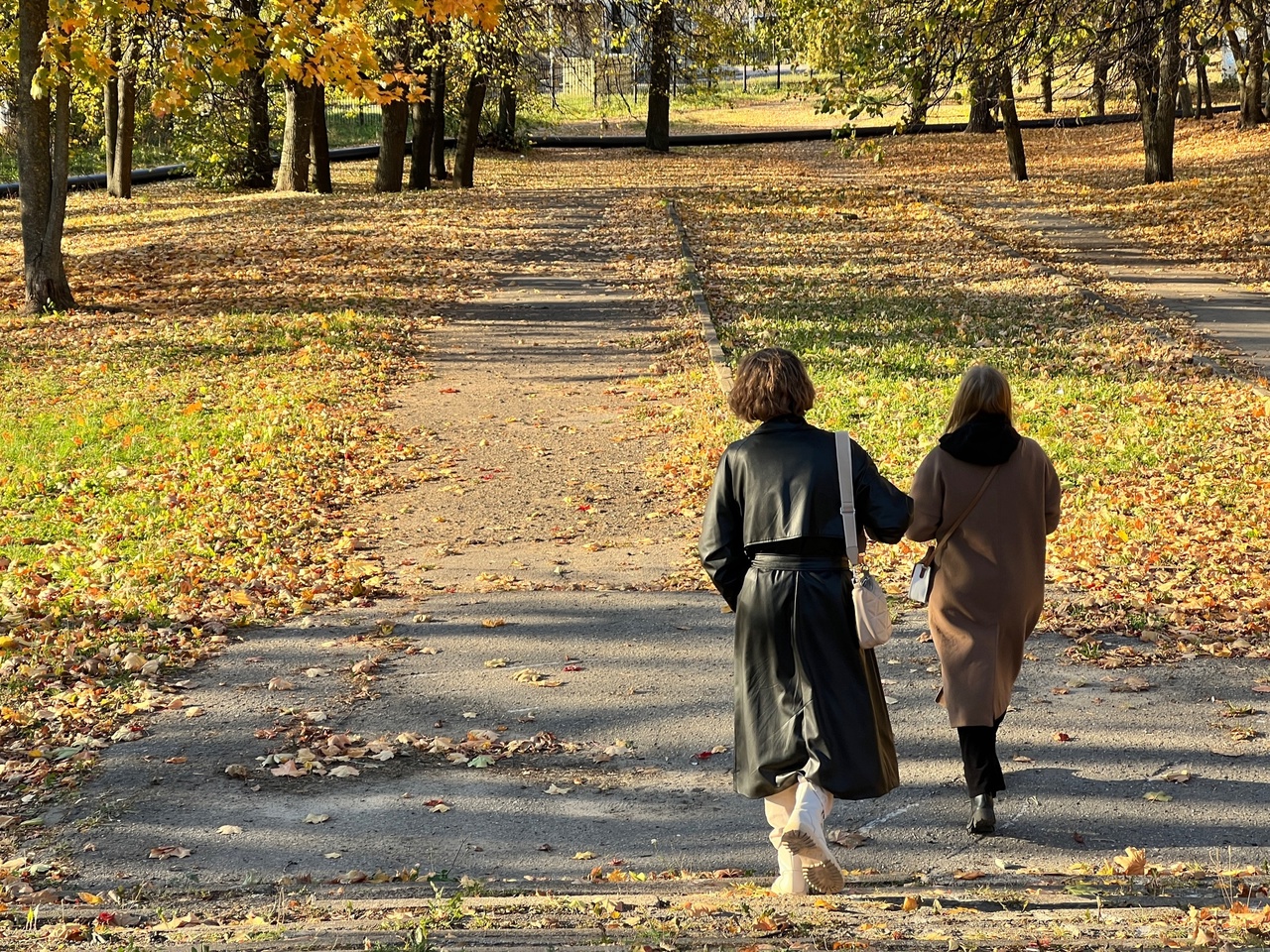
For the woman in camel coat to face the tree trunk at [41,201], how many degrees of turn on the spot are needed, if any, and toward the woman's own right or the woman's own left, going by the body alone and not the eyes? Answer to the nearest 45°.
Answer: approximately 45° to the woman's own left

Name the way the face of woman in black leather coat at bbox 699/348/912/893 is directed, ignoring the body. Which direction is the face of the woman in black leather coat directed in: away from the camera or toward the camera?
away from the camera

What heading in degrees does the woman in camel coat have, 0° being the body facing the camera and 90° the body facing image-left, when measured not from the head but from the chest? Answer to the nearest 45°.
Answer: approximately 180°

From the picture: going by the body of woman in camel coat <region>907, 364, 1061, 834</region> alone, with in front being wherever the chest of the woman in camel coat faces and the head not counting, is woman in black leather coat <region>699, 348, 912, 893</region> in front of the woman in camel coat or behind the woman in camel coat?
behind

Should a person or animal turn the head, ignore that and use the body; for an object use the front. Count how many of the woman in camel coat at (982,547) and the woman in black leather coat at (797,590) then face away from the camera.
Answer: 2

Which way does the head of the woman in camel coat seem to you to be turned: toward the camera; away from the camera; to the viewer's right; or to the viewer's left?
away from the camera

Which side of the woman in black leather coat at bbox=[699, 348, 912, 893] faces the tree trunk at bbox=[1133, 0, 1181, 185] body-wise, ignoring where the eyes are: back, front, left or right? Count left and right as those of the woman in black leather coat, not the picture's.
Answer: front

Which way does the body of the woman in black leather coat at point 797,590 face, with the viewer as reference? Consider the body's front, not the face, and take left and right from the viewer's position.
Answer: facing away from the viewer
